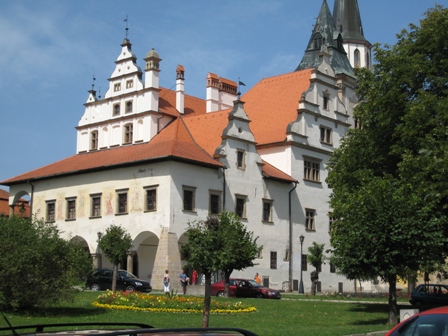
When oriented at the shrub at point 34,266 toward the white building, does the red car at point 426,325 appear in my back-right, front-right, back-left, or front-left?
back-right

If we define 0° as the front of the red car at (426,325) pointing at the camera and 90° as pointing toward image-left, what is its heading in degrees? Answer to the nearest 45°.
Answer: approximately 90°

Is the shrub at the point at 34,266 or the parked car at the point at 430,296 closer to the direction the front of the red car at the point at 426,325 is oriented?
the shrub

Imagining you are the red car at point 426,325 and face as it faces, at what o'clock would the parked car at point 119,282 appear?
The parked car is roughly at 2 o'clock from the red car.

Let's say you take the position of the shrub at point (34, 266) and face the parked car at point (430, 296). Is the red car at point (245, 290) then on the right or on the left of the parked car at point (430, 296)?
left

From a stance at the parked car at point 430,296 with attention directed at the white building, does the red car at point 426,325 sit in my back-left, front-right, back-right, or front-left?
back-left

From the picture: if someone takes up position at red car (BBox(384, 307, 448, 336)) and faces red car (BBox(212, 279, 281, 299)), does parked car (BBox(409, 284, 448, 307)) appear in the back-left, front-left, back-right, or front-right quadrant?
front-right

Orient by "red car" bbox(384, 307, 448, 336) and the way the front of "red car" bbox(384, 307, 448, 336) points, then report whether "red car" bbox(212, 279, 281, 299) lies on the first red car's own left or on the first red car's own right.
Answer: on the first red car's own right

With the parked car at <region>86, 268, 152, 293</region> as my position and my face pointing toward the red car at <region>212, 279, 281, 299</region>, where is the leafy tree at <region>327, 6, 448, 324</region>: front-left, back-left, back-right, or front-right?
front-right
